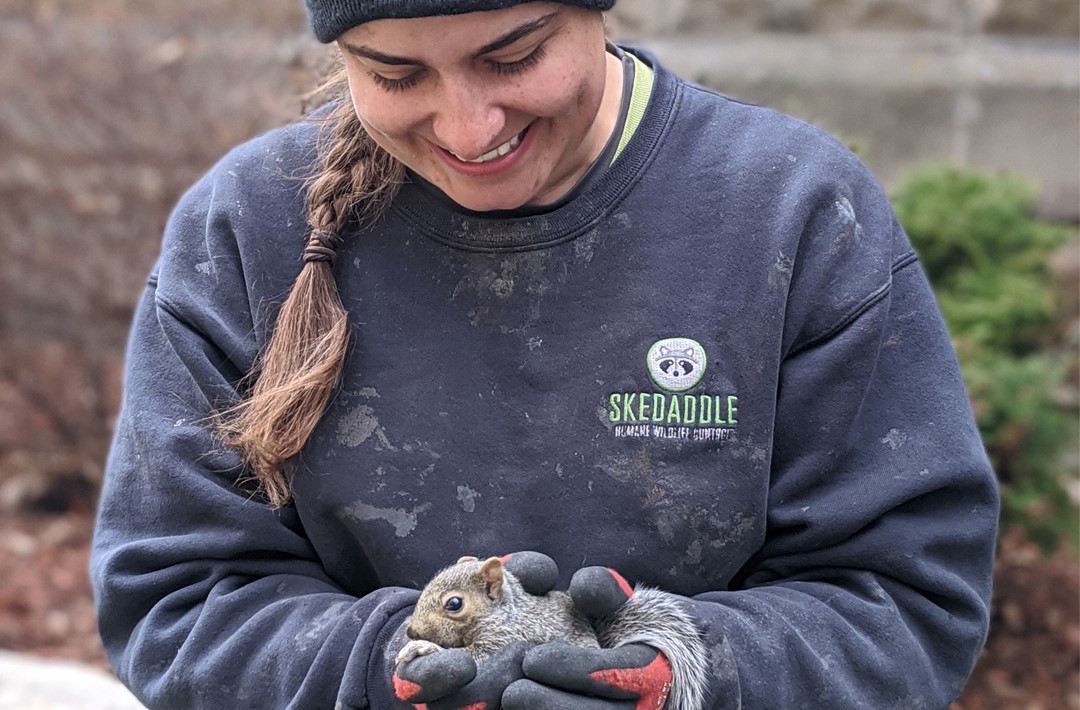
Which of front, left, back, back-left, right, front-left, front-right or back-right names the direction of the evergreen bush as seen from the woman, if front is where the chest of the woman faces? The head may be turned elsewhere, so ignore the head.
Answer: back-left

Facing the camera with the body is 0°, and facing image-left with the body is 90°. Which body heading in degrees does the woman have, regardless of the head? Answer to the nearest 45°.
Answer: approximately 0°

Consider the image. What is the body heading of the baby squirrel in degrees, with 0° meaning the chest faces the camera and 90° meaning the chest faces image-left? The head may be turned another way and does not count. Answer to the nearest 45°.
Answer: approximately 90°

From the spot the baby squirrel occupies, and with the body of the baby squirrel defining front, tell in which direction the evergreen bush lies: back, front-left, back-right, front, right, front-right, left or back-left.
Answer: back-right
